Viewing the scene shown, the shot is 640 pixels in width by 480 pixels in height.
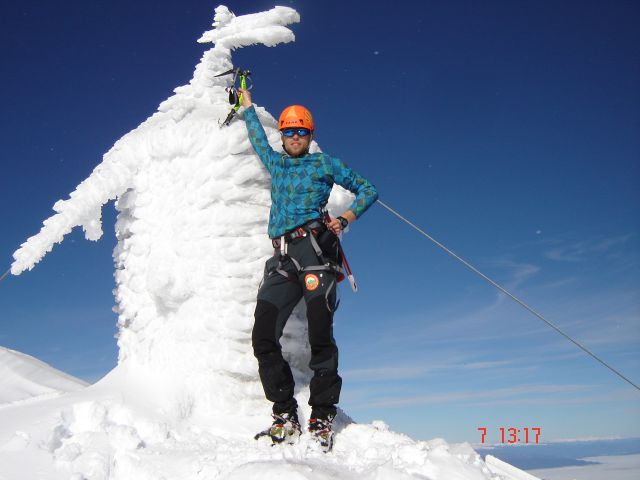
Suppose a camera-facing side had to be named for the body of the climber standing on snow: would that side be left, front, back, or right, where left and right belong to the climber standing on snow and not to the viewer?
front

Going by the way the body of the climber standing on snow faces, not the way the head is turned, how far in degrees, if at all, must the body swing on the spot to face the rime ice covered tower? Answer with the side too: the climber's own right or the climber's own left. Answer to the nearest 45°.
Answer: approximately 135° to the climber's own right
